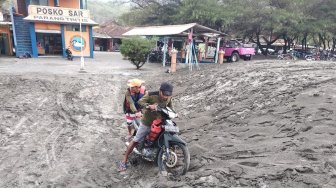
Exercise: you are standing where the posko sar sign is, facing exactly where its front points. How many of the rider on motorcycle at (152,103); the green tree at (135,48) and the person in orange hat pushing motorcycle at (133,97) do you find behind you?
0

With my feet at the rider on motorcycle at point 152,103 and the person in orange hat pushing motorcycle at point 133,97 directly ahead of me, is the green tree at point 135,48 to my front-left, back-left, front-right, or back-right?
front-right

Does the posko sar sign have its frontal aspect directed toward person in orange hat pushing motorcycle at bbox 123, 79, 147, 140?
yes

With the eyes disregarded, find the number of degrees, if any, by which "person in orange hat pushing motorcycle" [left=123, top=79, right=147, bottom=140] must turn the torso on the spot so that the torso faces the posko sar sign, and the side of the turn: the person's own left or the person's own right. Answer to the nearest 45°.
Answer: approximately 135° to the person's own left

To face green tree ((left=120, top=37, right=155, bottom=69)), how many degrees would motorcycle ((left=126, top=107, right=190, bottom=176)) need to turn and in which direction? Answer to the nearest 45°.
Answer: approximately 135° to its left

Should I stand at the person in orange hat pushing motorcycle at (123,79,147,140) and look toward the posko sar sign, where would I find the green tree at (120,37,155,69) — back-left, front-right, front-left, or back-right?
front-right

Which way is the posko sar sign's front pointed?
toward the camera

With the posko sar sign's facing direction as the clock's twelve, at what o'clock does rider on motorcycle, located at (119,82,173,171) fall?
The rider on motorcycle is roughly at 12 o'clock from the posko sar sign.

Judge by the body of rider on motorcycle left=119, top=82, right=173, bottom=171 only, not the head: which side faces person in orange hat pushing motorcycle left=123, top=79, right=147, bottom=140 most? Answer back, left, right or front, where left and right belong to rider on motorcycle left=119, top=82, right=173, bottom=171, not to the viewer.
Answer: back

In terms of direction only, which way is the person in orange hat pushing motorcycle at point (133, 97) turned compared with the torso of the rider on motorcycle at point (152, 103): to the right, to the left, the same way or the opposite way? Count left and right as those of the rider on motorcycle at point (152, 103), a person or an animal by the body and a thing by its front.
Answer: the same way

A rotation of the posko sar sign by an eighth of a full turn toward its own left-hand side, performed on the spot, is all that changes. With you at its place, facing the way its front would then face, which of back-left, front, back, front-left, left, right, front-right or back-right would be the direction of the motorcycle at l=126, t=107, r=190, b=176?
front-right

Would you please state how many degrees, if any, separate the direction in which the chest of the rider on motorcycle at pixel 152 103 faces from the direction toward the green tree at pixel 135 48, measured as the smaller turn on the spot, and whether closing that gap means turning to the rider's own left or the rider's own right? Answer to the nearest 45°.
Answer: approximately 135° to the rider's own left

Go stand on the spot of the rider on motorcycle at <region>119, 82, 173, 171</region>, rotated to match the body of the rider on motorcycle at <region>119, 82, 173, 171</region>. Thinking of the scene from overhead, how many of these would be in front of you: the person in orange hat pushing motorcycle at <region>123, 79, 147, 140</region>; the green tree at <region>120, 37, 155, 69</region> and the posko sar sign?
0

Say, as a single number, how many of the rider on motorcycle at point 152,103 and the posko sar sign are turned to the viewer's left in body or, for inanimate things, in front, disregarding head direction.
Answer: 0

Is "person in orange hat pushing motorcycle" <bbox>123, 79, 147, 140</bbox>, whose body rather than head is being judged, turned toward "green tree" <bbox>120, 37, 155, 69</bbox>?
no
